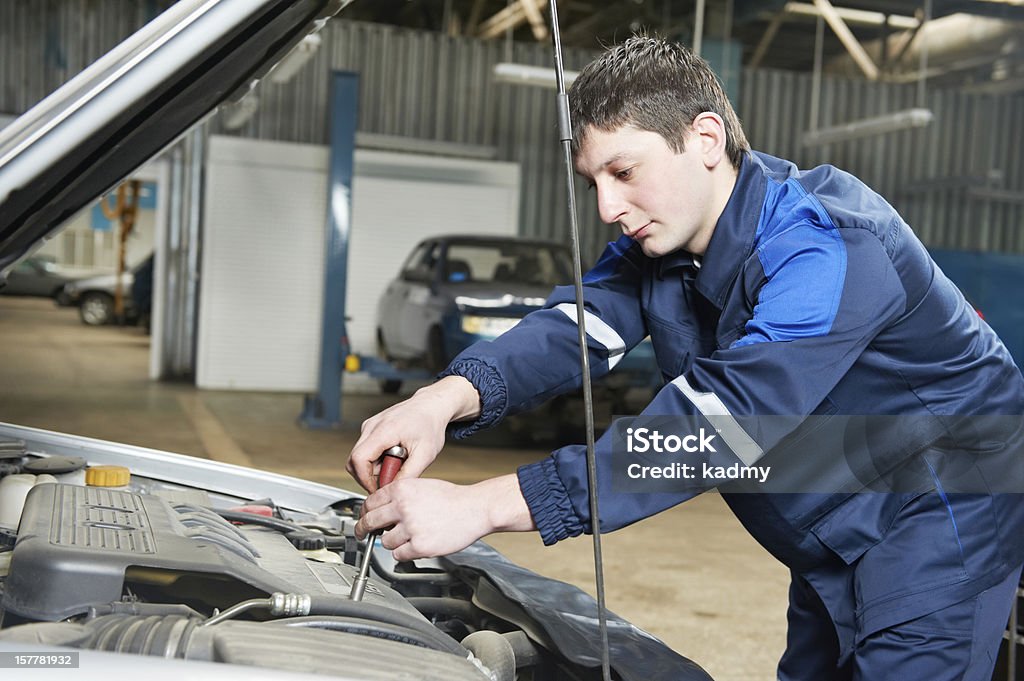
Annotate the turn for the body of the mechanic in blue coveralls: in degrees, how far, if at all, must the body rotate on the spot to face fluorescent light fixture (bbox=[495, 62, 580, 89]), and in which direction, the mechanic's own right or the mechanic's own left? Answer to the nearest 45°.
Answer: approximately 135° to the mechanic's own right

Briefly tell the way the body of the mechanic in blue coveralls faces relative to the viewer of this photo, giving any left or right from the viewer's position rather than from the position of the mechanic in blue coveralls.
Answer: facing the viewer and to the left of the viewer

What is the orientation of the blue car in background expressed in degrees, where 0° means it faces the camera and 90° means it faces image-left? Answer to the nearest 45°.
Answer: approximately 315°

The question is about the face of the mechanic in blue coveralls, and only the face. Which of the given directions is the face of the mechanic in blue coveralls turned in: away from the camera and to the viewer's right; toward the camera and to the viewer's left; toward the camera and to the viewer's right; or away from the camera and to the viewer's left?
toward the camera and to the viewer's left

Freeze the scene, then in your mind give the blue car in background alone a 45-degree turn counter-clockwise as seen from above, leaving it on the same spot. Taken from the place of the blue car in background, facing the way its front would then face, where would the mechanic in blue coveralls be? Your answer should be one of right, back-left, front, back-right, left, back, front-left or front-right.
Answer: right

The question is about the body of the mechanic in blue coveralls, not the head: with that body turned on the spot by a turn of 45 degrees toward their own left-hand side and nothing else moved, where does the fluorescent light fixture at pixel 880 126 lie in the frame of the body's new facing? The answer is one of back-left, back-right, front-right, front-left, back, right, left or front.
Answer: back
